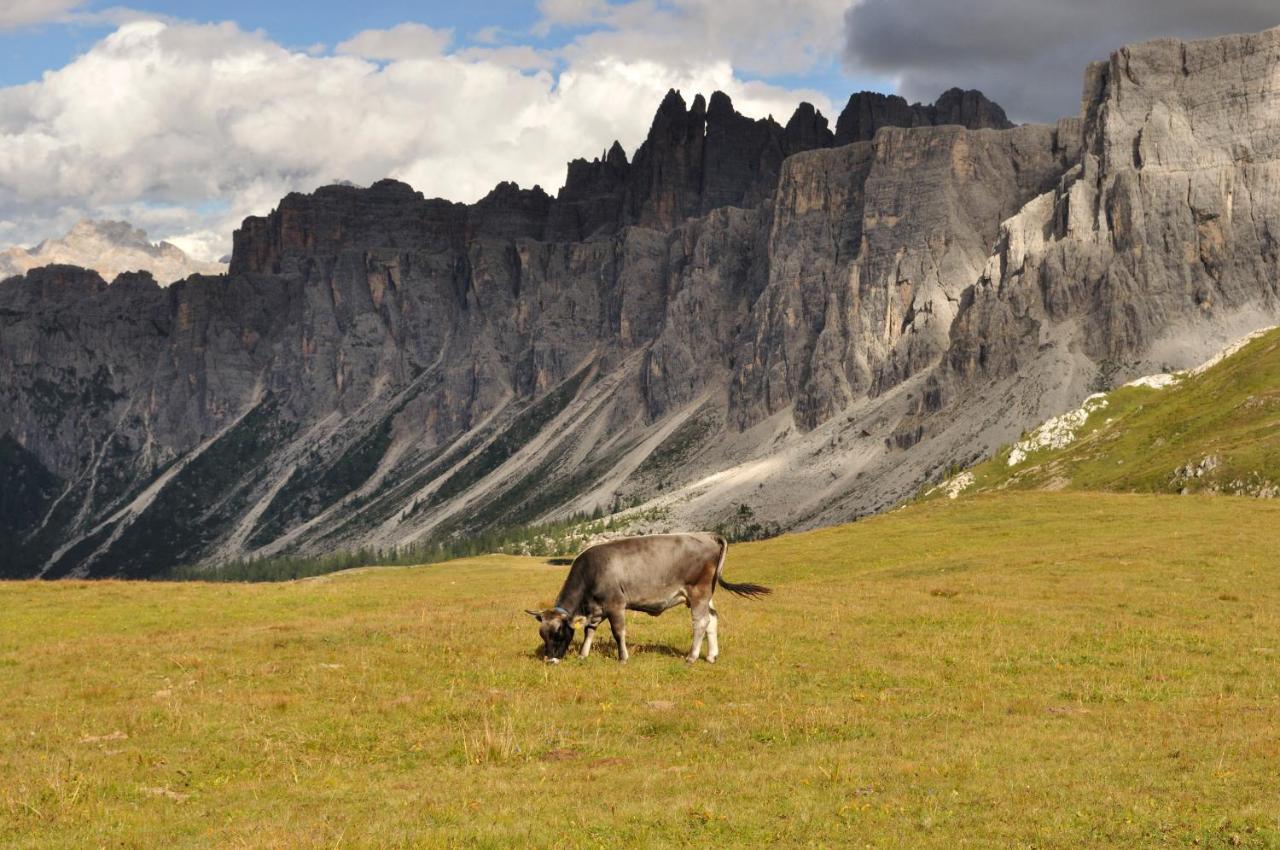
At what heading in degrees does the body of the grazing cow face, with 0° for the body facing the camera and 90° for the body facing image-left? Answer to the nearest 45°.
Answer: approximately 90°
